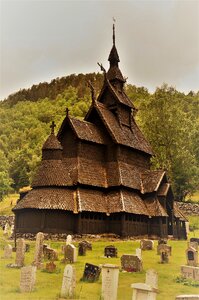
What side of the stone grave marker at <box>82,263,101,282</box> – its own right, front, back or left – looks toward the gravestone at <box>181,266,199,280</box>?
left

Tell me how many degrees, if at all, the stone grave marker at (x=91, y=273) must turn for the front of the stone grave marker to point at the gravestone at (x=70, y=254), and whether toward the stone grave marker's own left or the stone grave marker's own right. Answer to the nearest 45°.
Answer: approximately 180°

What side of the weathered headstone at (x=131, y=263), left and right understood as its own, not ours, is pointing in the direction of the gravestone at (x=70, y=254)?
right

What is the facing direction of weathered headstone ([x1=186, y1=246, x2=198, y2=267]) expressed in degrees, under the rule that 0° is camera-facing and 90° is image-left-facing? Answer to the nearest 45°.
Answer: approximately 45°

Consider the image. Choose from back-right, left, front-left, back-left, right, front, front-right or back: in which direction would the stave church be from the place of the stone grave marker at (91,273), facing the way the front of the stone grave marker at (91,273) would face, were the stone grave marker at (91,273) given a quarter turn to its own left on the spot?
left

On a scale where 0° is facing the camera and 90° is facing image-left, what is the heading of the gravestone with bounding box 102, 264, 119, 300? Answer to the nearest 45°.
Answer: approximately 0°

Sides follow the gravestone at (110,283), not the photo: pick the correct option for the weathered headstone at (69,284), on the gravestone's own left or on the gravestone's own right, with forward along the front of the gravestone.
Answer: on the gravestone's own right

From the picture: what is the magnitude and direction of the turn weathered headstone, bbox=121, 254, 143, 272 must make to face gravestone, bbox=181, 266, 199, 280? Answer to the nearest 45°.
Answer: approximately 45° to its left

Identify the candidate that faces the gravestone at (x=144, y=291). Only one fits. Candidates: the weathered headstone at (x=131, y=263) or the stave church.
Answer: the weathered headstone

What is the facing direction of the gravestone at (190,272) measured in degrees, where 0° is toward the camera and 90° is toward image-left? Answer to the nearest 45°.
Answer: approximately 45°

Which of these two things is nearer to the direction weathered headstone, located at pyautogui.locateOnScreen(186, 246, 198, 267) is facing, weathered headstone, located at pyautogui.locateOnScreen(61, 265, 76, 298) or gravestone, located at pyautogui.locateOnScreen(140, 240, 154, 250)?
the weathered headstone

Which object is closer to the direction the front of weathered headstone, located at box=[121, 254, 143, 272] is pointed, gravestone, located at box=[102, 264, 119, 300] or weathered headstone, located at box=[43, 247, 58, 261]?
the gravestone
